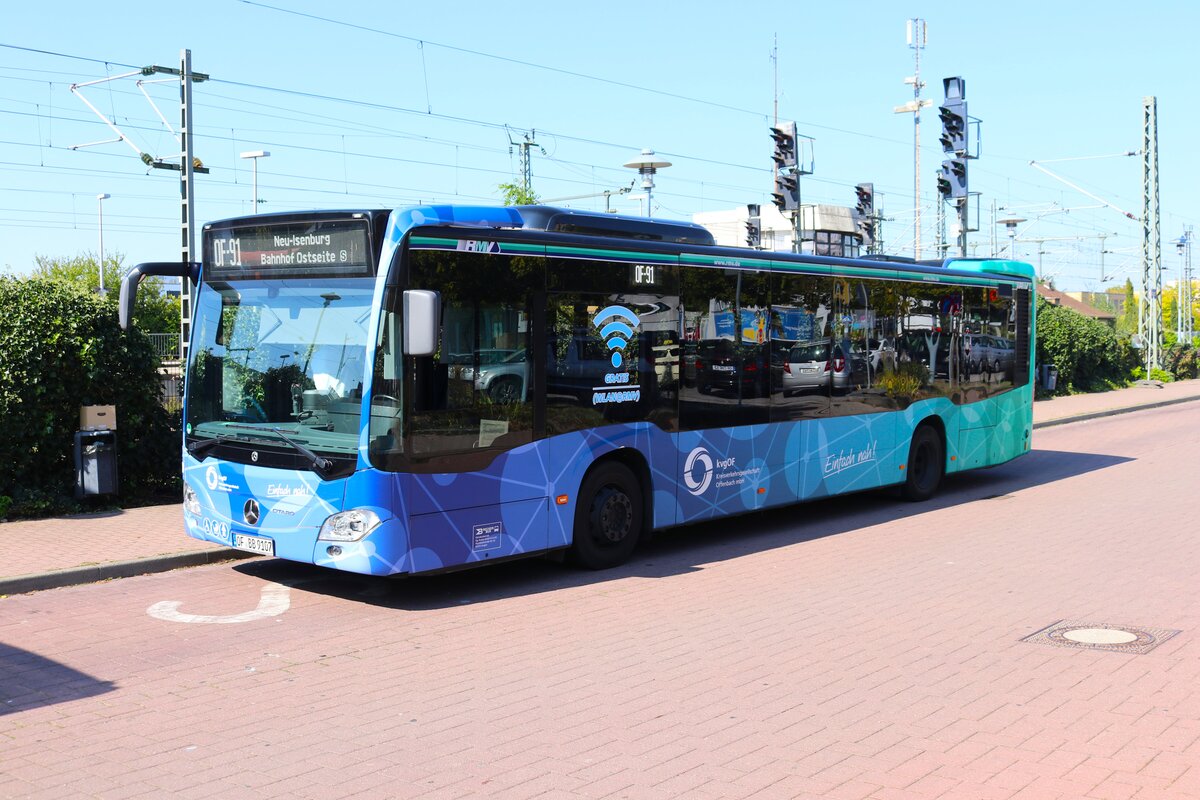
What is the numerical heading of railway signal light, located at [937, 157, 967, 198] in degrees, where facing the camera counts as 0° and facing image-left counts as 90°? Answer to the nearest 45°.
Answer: approximately 45°

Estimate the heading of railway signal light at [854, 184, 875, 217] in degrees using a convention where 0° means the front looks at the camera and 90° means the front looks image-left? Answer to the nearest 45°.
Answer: approximately 45°

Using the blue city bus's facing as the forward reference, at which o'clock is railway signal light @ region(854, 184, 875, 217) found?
The railway signal light is roughly at 5 o'clock from the blue city bus.

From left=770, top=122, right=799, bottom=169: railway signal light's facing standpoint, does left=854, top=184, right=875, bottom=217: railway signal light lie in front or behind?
behind

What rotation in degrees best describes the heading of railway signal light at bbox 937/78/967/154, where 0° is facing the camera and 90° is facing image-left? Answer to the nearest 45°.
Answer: approximately 45°

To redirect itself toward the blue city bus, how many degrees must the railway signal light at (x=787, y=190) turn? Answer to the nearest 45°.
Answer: approximately 45° to its left

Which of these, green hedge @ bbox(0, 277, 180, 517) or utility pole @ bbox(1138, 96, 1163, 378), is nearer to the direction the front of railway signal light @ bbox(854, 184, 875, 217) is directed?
the green hedge
